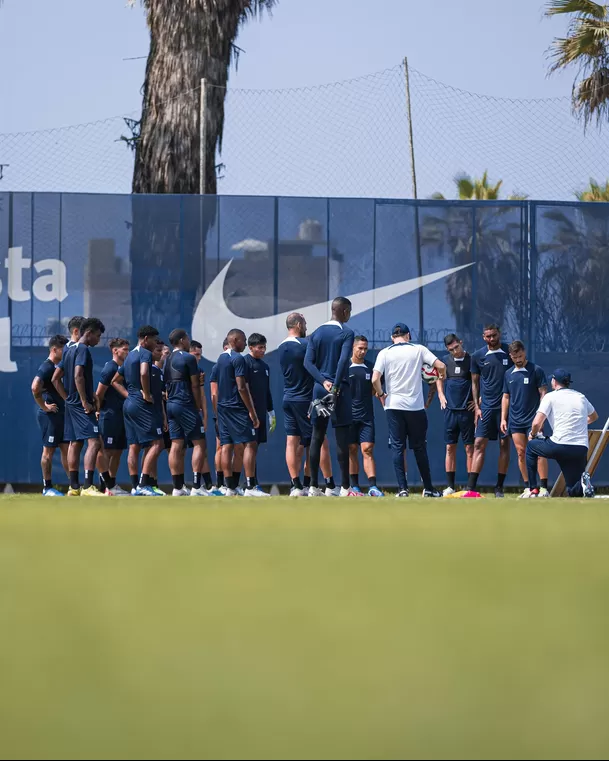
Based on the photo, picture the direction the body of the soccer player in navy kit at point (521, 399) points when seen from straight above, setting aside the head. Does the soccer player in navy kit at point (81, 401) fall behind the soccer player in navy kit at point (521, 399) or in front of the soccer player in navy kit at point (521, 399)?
in front

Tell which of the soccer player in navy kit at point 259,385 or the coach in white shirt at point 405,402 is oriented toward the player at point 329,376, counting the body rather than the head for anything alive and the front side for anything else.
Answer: the soccer player in navy kit

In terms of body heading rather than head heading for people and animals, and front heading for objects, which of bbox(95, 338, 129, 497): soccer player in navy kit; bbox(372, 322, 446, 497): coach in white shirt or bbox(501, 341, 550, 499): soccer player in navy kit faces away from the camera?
the coach in white shirt

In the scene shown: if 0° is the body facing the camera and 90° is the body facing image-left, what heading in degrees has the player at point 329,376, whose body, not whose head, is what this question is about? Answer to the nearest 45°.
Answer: approximately 225°

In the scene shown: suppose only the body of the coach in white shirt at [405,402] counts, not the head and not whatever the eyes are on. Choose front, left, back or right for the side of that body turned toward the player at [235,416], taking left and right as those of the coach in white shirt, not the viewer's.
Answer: left

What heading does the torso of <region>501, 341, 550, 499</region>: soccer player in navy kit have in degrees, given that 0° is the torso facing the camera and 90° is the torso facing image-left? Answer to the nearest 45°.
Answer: approximately 45°

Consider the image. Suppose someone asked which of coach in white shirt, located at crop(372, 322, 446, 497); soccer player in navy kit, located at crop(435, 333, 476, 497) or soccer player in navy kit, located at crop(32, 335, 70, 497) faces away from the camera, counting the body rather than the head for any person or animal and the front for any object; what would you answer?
the coach in white shirt

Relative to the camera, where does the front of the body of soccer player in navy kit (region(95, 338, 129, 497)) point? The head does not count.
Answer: to the viewer's right

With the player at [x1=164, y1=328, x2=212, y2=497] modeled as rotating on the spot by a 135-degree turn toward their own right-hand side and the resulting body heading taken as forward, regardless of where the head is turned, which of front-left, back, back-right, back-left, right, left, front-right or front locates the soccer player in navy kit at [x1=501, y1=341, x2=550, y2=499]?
left

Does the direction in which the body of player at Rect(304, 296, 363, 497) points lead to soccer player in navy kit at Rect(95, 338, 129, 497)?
no

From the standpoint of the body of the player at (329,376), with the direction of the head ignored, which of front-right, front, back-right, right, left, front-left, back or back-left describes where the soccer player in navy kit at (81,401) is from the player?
back-left

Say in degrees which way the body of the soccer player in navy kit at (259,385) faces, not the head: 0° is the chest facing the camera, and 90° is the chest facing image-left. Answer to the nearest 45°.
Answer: approximately 315°

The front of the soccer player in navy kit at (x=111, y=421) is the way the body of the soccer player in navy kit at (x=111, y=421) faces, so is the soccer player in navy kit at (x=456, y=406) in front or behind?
in front

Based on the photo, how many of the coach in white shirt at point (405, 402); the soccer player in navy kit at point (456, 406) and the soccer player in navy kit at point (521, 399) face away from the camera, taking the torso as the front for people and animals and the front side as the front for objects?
1

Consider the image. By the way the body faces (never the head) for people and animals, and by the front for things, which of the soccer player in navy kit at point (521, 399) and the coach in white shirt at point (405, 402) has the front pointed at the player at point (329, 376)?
the soccer player in navy kit

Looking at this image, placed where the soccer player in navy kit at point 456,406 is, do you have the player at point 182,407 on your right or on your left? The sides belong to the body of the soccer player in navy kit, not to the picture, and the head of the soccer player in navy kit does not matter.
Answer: on your right

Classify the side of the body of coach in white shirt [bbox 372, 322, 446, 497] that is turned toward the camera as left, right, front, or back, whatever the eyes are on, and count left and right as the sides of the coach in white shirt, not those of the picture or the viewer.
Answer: back

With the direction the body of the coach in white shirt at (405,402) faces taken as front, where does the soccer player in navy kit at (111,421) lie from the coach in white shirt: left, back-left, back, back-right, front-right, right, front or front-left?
left

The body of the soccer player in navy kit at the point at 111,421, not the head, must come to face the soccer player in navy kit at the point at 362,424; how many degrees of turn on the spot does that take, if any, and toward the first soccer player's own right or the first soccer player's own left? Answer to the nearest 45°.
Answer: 0° — they already face them
